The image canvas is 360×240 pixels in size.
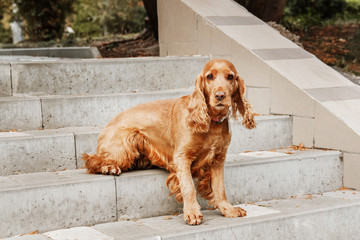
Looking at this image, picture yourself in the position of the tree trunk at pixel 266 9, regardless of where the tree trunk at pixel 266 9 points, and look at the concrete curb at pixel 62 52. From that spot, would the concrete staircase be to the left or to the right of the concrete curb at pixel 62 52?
left

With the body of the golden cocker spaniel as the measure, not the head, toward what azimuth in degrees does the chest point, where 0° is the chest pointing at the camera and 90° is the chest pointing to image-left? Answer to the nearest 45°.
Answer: approximately 315°

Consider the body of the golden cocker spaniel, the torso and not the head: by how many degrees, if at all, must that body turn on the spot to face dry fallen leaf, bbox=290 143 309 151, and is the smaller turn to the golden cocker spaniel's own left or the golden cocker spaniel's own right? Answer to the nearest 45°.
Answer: approximately 90° to the golden cocker spaniel's own left

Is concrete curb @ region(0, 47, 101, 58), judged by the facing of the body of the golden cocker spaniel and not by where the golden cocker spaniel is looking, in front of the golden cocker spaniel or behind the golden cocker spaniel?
behind

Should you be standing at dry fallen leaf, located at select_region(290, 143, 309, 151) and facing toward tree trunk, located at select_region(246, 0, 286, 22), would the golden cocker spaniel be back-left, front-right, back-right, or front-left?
back-left

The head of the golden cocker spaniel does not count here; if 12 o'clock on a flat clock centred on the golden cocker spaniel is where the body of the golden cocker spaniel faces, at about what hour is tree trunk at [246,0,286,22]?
The tree trunk is roughly at 8 o'clock from the golden cocker spaniel.
